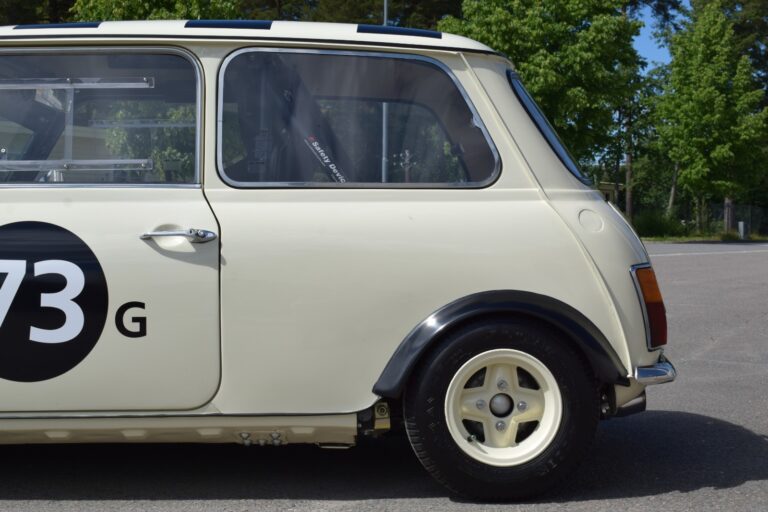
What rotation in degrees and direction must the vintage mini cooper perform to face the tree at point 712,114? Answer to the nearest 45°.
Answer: approximately 135° to its right

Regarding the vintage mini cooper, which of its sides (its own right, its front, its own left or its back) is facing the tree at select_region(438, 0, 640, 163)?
right

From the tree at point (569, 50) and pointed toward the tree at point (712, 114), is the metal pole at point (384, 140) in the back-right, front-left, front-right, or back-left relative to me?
back-right

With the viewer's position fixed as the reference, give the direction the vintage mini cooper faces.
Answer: facing to the left of the viewer

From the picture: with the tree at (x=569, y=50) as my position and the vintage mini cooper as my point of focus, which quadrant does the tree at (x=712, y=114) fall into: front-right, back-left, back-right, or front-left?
back-left
